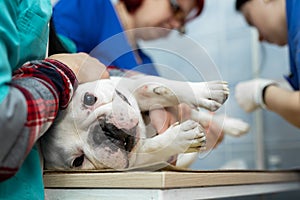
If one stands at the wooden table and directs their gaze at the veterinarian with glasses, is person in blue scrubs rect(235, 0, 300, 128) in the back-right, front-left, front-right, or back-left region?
front-right

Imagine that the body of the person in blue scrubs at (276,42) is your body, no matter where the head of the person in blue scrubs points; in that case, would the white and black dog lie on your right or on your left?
on your left

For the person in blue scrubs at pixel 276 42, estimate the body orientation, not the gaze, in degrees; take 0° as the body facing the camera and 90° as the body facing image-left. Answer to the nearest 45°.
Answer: approximately 90°
